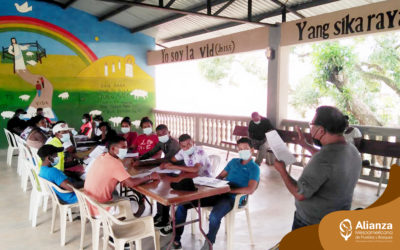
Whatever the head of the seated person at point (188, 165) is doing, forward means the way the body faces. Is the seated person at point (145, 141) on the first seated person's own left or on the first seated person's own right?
on the first seated person's own right

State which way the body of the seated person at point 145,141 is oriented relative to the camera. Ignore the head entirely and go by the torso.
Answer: toward the camera

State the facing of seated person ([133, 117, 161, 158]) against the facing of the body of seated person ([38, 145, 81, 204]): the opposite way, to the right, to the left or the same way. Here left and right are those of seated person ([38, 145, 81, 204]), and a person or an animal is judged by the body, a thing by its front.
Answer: to the right

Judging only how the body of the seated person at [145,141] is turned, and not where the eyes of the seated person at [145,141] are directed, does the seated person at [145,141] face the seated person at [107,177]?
yes

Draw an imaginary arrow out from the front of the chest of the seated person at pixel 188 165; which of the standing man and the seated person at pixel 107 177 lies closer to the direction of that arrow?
the seated person

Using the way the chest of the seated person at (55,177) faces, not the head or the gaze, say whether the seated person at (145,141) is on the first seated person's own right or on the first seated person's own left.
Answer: on the first seated person's own left

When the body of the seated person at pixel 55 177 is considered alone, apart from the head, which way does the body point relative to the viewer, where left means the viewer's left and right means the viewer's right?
facing to the right of the viewer

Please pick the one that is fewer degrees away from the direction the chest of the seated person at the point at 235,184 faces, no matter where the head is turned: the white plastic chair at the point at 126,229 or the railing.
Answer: the white plastic chair

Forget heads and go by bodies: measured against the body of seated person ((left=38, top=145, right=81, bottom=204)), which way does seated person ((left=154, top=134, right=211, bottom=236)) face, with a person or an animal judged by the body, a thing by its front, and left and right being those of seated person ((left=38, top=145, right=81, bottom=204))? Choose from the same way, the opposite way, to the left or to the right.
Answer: the opposite way

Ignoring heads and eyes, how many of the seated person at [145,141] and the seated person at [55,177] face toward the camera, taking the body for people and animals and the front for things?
1

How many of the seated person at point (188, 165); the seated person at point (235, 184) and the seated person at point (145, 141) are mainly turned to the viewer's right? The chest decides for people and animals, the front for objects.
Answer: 0

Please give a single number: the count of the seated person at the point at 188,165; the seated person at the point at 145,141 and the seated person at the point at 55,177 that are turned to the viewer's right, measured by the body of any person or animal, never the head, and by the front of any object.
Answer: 1

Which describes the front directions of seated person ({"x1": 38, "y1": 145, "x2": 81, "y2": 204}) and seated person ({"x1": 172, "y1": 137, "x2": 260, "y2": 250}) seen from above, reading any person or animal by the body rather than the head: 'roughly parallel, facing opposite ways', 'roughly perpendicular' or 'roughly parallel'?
roughly parallel, facing opposite ways

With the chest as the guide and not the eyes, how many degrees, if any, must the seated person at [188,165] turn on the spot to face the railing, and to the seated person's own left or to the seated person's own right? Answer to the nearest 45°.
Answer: approximately 135° to the seated person's own right

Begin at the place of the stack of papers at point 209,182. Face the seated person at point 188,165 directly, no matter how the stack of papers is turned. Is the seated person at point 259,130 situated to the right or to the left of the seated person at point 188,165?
right
